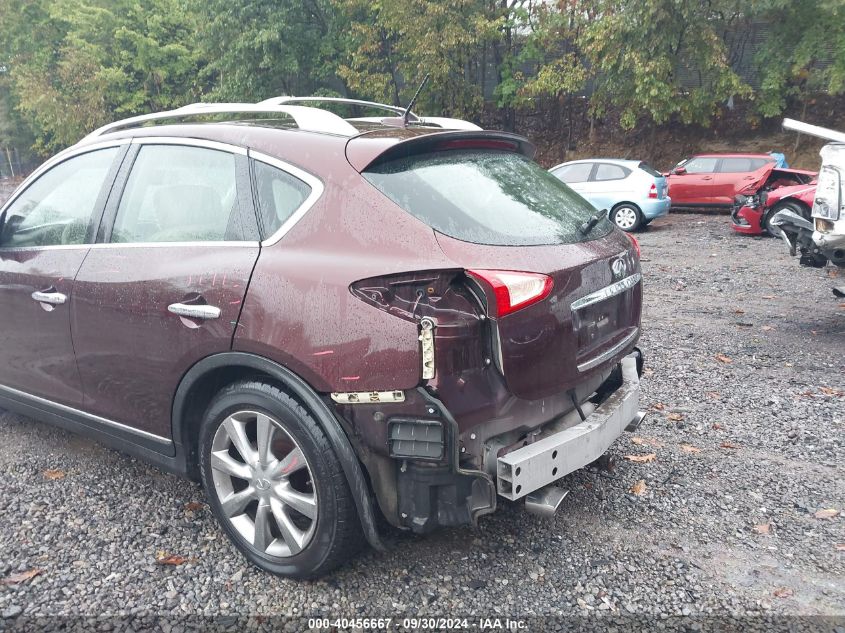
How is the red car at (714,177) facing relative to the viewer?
to the viewer's left

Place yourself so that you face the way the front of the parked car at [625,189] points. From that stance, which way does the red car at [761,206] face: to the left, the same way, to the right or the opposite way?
to the left

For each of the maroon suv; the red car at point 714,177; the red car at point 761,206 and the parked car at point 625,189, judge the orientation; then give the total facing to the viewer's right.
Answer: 0

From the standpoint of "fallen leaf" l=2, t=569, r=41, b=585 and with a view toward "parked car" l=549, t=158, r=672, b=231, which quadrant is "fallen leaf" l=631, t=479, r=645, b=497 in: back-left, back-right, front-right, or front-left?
front-right

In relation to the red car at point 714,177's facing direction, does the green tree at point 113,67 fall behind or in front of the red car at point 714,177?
in front

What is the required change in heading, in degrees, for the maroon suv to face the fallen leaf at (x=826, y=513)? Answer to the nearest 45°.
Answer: approximately 135° to its right

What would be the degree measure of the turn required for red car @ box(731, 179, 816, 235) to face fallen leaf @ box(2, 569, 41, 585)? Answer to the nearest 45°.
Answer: approximately 45° to its left

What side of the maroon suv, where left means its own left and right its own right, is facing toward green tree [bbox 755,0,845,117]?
right

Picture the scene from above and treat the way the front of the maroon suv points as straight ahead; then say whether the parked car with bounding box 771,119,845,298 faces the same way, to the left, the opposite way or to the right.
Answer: the opposite way

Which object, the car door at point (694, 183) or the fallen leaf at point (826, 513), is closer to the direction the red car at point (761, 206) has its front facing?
the fallen leaf
